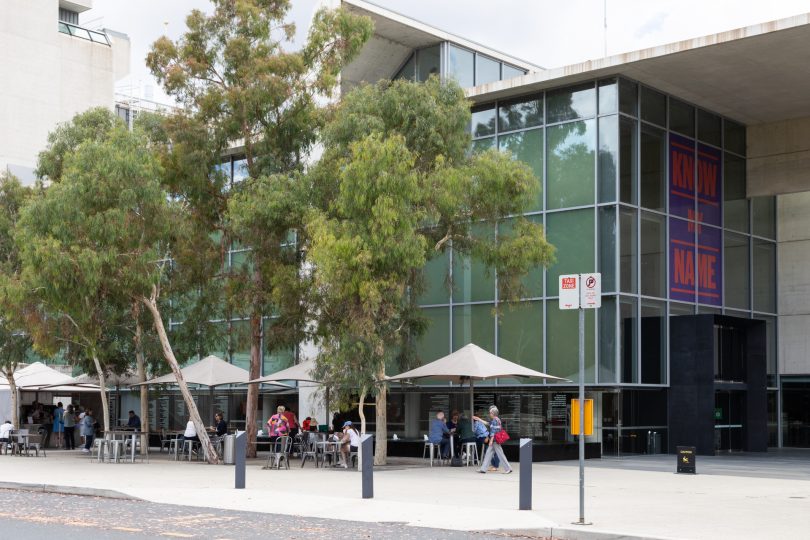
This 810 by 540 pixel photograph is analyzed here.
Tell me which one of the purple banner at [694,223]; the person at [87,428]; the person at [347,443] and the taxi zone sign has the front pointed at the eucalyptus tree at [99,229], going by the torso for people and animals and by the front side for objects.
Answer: the person at [347,443]

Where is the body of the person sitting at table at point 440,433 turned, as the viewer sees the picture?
to the viewer's right

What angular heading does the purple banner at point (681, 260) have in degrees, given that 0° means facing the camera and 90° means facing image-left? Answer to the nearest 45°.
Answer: approximately 315°

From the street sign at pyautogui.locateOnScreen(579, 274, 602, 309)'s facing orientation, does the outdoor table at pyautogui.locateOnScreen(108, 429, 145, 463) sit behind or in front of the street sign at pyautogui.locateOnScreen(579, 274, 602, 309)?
behind

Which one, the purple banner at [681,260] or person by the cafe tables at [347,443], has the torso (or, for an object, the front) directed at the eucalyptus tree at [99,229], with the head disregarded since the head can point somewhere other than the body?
the person by the cafe tables

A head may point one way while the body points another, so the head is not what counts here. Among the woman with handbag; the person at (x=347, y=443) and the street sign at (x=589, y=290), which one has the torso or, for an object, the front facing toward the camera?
the street sign
